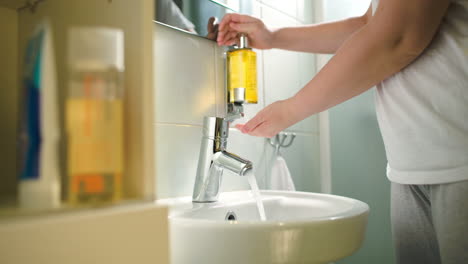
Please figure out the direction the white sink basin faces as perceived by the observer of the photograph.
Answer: facing to the right of the viewer
